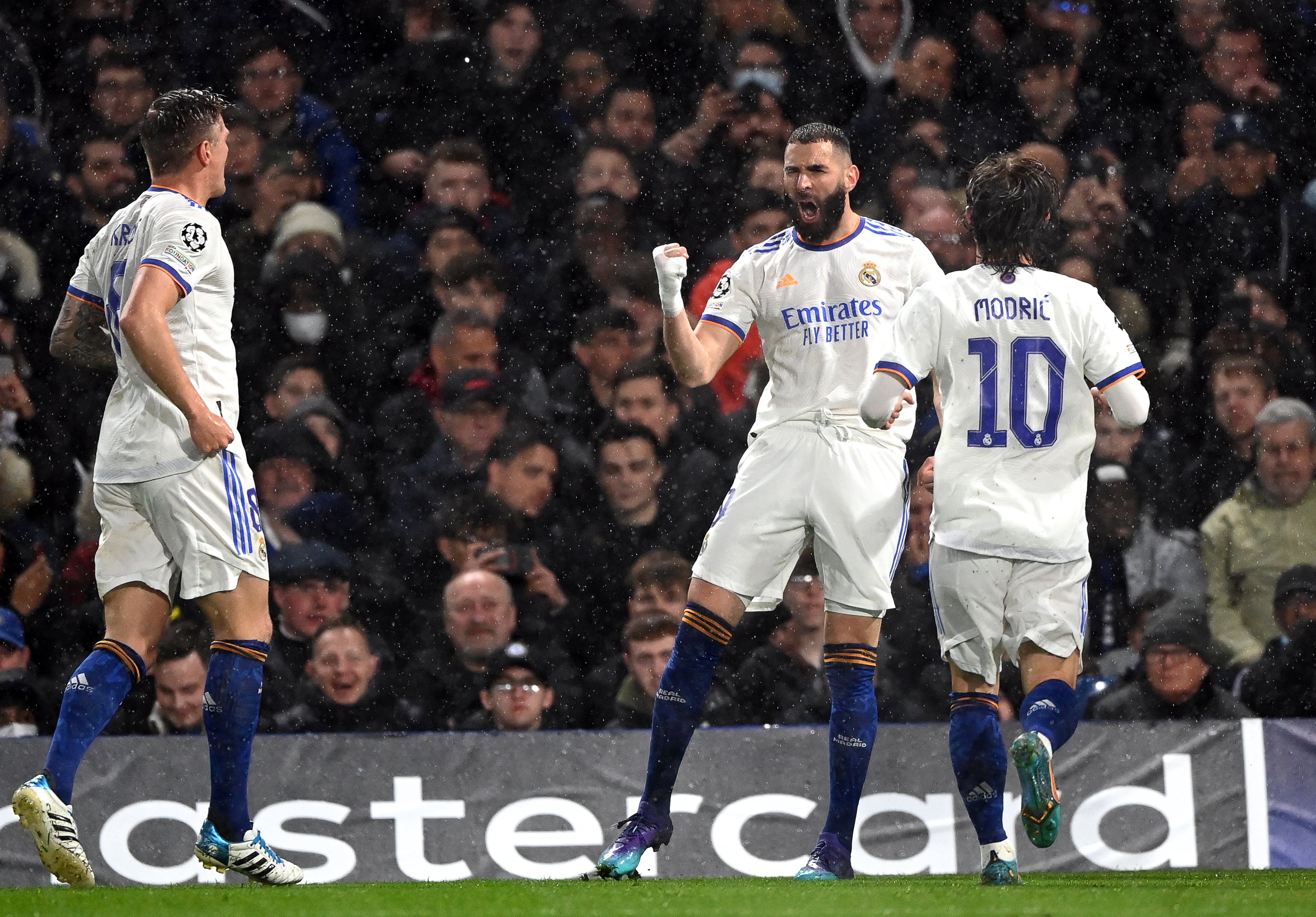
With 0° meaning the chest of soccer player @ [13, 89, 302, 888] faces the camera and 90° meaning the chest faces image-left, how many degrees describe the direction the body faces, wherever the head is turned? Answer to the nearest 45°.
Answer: approximately 225°

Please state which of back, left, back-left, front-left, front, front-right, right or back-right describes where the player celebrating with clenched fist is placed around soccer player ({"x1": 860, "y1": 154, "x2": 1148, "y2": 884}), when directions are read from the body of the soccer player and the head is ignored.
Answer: front-left

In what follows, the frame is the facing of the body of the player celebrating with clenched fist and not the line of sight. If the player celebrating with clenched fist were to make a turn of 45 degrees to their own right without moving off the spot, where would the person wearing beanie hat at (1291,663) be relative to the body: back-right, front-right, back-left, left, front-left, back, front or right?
back

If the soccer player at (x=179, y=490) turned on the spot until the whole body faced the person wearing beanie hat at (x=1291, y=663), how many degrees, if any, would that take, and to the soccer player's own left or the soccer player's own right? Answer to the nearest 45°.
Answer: approximately 45° to the soccer player's own right

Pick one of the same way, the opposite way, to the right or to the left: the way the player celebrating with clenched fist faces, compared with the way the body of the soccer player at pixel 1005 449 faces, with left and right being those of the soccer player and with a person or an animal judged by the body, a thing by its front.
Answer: the opposite way

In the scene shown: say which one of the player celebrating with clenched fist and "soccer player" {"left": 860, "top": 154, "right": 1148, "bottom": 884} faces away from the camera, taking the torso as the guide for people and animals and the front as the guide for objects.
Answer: the soccer player

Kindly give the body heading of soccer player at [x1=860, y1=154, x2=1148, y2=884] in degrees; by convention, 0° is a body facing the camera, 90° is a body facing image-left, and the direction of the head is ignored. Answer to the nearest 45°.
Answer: approximately 180°

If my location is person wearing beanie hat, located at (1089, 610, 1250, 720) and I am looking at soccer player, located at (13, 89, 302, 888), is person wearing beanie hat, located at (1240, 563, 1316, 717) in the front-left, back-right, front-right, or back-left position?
back-left

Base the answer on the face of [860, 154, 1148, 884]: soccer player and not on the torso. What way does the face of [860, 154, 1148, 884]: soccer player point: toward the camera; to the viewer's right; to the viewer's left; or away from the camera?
away from the camera

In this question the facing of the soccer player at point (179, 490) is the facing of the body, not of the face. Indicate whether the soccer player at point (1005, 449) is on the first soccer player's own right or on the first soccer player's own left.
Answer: on the first soccer player's own right
